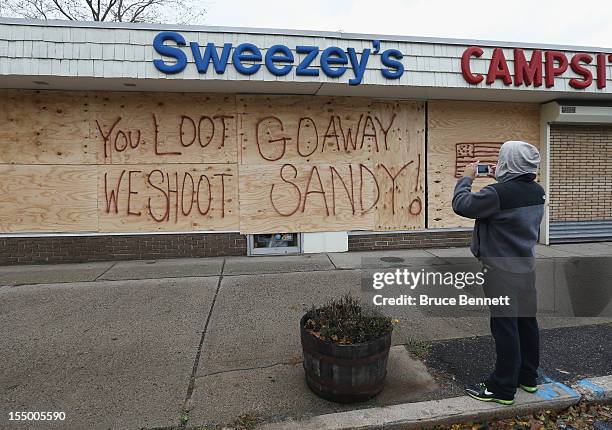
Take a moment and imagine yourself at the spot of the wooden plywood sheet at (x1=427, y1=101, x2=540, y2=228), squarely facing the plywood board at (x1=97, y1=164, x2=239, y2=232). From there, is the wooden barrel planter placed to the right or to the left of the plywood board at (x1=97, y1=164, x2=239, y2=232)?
left

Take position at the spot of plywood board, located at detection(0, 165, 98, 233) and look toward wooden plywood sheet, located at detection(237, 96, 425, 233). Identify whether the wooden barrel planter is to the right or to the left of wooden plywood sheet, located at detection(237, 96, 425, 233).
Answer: right

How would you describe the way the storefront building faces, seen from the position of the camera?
facing the viewer

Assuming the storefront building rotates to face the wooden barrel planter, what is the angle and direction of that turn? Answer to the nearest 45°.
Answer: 0° — it already faces it
